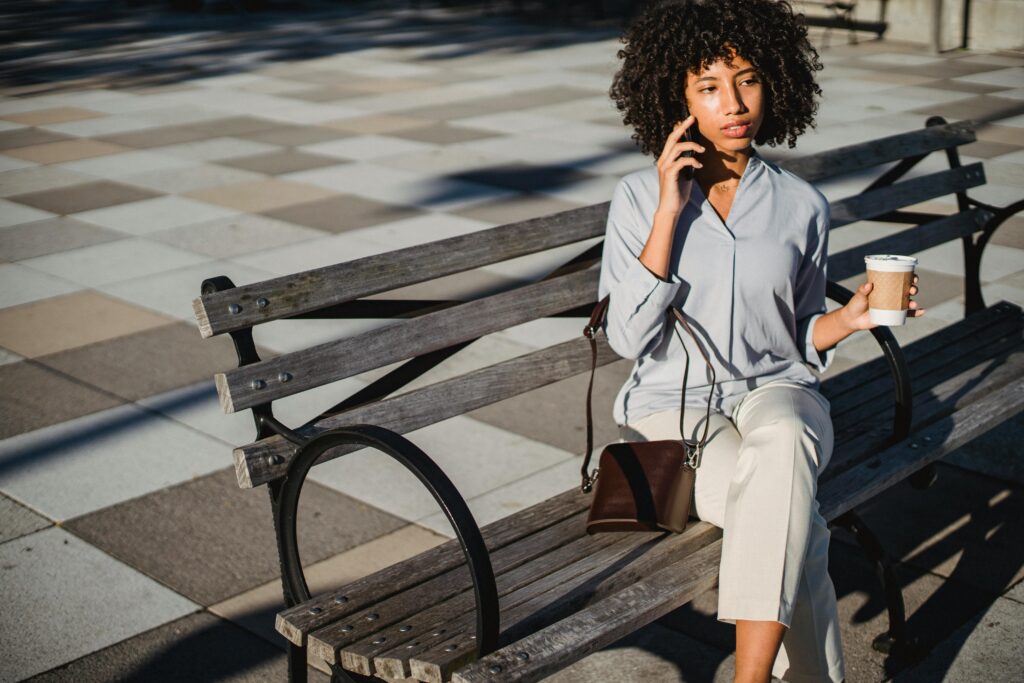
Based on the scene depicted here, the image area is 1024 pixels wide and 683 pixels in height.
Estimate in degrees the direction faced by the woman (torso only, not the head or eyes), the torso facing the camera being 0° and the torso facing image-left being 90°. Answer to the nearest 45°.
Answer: approximately 315°

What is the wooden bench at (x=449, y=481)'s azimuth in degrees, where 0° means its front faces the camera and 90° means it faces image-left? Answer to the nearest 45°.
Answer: approximately 315°

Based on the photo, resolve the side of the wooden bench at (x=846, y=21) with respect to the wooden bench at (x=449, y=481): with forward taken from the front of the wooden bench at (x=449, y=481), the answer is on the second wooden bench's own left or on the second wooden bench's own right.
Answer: on the second wooden bench's own left

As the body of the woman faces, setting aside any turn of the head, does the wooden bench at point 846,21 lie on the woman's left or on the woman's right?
on the woman's left
